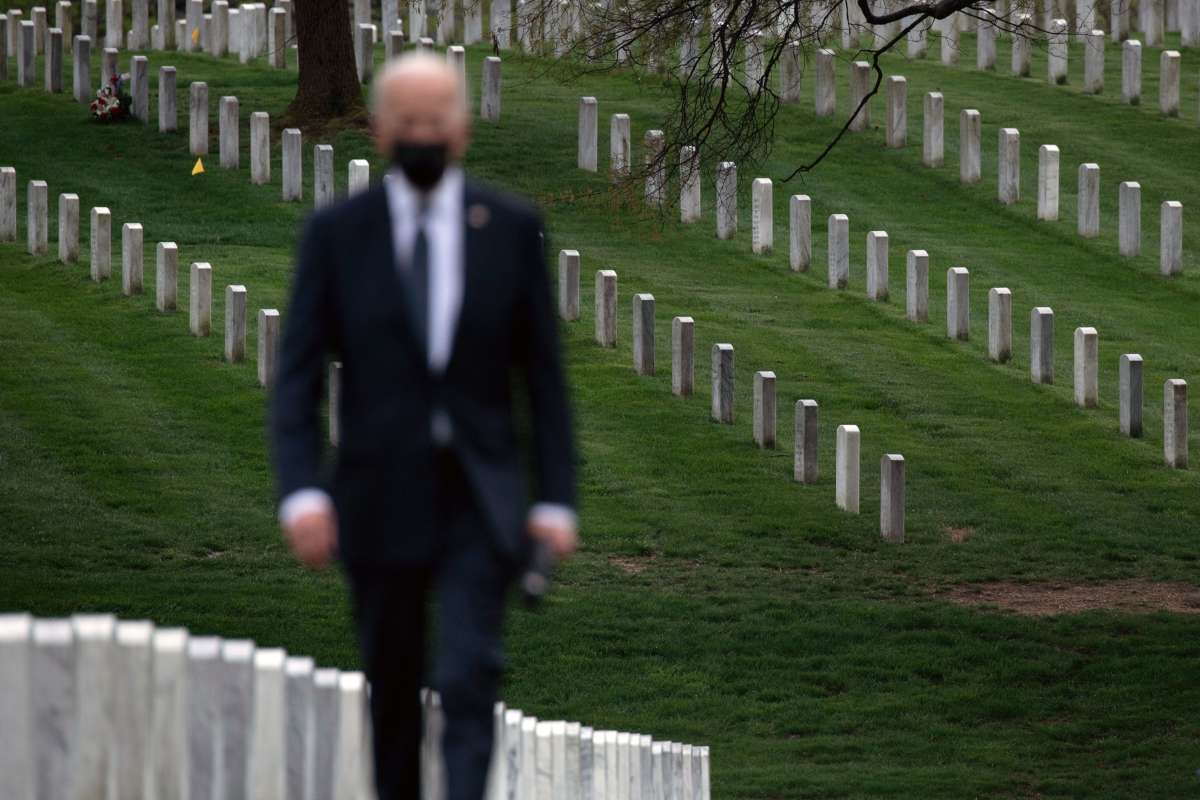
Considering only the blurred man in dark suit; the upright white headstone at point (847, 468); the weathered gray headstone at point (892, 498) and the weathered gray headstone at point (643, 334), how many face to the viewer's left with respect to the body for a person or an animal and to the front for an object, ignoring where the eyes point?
3

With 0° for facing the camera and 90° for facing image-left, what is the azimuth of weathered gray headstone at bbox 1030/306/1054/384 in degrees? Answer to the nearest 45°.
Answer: approximately 45°

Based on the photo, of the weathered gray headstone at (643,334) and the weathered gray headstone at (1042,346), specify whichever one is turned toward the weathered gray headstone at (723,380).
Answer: the weathered gray headstone at (1042,346)

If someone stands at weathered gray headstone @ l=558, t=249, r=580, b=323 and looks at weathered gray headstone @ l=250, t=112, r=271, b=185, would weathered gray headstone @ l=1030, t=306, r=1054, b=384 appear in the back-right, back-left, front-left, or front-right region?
back-right

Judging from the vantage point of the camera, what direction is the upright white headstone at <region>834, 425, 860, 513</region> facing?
facing to the left of the viewer

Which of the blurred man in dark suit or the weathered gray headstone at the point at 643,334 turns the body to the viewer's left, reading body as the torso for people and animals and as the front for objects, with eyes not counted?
the weathered gray headstone

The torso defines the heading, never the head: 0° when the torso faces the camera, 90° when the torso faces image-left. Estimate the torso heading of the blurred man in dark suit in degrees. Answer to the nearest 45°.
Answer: approximately 0°

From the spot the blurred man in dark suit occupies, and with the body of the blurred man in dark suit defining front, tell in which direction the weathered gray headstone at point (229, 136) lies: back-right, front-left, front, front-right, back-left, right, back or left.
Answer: back

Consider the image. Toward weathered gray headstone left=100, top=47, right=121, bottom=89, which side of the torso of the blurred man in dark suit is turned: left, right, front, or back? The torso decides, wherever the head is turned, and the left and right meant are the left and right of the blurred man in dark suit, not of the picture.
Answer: back

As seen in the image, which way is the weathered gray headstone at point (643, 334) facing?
to the viewer's left

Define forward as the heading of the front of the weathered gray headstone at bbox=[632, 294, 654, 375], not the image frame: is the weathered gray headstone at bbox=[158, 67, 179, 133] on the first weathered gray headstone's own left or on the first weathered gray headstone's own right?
on the first weathered gray headstone's own right

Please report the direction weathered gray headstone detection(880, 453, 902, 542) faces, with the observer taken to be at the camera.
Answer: facing to the left of the viewer
